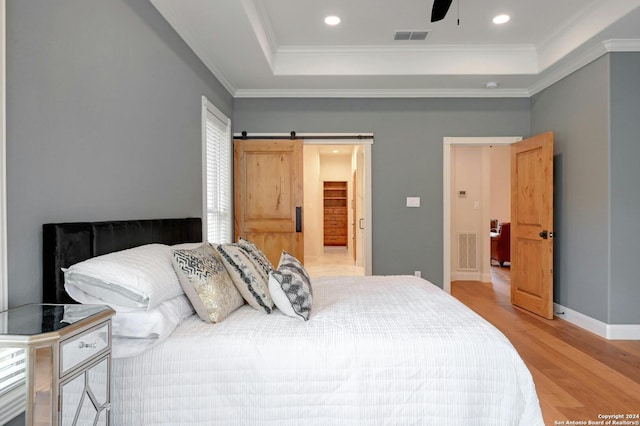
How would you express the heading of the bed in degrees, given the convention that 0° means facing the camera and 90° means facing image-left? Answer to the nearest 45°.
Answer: approximately 270°

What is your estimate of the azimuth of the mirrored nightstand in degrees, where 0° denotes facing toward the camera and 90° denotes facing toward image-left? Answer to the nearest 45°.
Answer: approximately 315°

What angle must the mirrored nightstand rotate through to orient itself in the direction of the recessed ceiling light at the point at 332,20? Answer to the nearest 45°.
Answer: approximately 90° to its left

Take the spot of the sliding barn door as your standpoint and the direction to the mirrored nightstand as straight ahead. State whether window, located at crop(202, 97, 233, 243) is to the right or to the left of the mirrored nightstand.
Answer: right

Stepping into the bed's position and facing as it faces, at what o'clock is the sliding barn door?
The sliding barn door is roughly at 9 o'clock from the bed.
